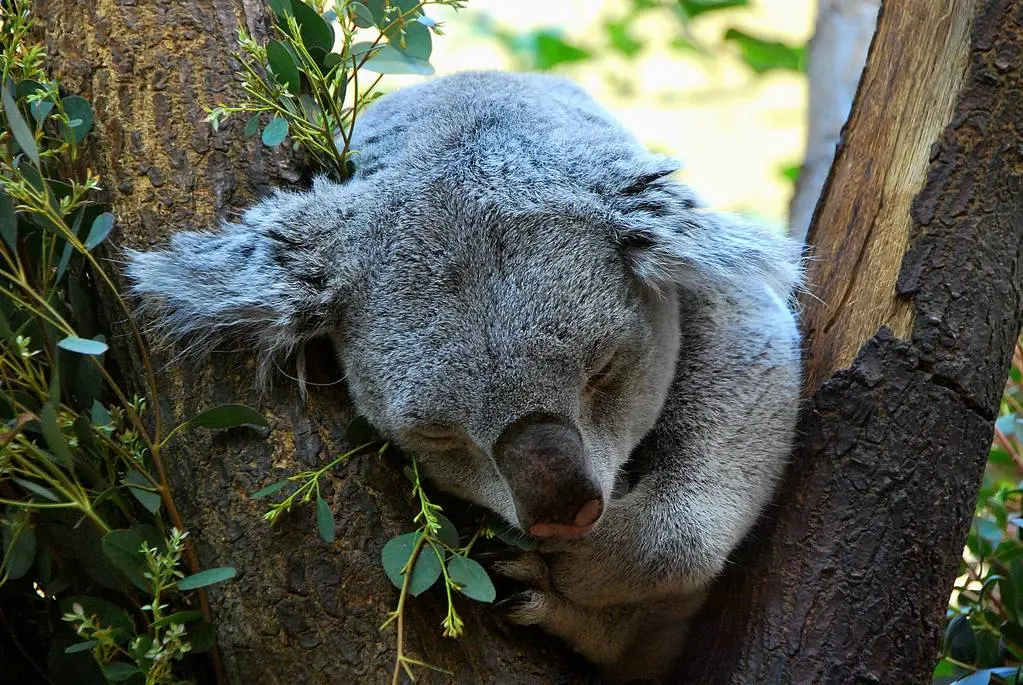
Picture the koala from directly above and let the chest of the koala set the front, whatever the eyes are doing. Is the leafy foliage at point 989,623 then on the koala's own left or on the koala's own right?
on the koala's own left

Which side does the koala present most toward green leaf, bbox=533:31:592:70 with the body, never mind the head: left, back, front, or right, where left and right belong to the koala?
back

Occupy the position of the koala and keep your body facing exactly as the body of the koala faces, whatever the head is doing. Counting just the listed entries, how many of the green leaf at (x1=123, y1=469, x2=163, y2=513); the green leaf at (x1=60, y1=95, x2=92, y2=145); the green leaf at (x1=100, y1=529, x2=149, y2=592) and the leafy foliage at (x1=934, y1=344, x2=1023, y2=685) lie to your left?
1

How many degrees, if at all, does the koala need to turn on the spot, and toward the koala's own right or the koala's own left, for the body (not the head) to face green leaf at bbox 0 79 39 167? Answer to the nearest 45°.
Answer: approximately 90° to the koala's own right

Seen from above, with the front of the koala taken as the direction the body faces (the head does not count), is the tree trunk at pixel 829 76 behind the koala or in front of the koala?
behind

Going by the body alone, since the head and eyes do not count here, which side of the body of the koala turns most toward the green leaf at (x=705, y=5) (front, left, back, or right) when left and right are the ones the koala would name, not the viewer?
back

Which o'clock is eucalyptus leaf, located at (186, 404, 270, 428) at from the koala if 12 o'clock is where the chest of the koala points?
The eucalyptus leaf is roughly at 2 o'clock from the koala.

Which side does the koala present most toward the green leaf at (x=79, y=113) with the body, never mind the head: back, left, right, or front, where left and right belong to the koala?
right

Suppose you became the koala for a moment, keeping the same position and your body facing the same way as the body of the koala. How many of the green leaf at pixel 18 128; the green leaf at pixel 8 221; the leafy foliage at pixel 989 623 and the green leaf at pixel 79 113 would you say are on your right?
3

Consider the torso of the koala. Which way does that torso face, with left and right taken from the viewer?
facing the viewer

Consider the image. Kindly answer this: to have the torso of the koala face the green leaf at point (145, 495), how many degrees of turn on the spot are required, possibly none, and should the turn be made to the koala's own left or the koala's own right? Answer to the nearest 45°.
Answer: approximately 45° to the koala's own right

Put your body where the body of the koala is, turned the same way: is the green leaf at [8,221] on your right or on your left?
on your right

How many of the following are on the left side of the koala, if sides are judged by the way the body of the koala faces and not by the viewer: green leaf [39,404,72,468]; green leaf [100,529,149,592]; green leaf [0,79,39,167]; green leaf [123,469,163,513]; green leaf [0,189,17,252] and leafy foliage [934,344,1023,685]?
1
